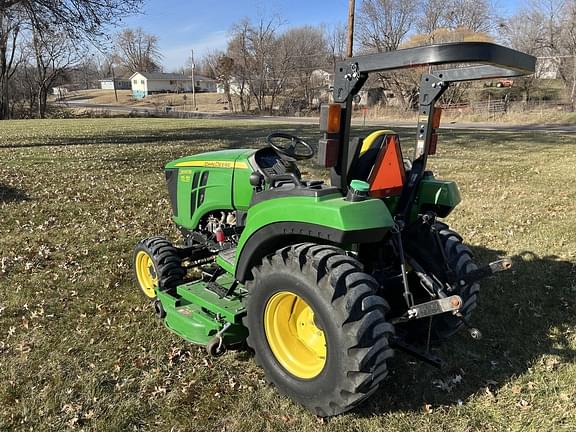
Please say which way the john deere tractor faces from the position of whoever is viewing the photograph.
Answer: facing away from the viewer and to the left of the viewer
